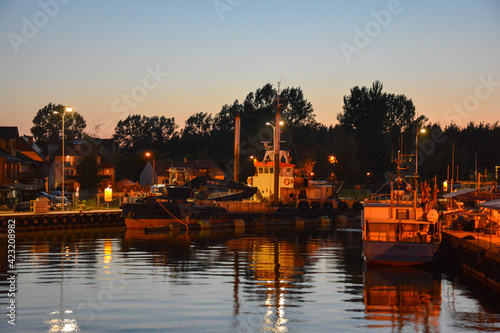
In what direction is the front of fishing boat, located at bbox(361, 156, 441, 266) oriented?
away from the camera
